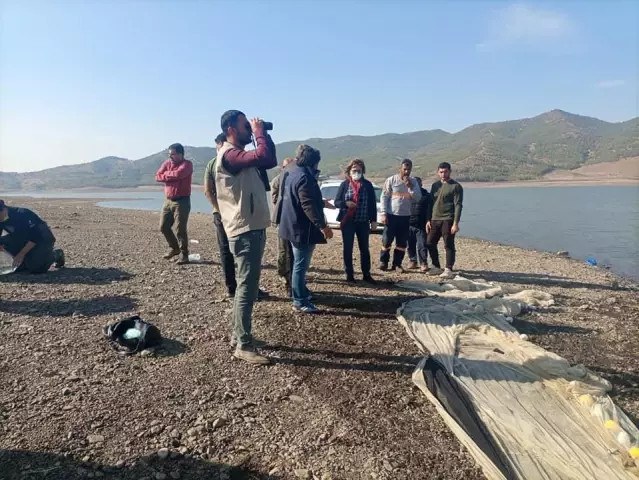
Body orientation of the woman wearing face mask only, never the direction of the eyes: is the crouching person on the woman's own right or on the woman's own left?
on the woman's own right

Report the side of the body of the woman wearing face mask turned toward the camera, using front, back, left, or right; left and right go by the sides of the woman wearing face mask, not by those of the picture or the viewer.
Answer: front

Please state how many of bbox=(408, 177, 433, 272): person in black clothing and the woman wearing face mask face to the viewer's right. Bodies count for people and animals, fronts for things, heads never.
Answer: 0

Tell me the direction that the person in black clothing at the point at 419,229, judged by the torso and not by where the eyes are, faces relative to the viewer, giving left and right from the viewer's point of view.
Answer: facing the viewer and to the left of the viewer

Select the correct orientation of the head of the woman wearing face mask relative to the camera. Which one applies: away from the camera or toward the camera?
toward the camera

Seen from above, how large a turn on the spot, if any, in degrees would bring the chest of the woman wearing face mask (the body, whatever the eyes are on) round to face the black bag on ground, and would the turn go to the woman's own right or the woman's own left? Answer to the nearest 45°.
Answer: approximately 45° to the woman's own right

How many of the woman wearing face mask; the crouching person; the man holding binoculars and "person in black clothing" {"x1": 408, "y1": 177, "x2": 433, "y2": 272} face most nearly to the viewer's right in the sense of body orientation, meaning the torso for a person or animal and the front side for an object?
1

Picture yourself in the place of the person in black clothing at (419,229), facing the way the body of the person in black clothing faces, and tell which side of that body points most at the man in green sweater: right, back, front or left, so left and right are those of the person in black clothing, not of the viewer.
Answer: left
